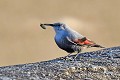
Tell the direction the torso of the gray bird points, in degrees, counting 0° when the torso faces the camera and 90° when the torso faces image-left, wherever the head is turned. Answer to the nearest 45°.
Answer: approximately 90°
